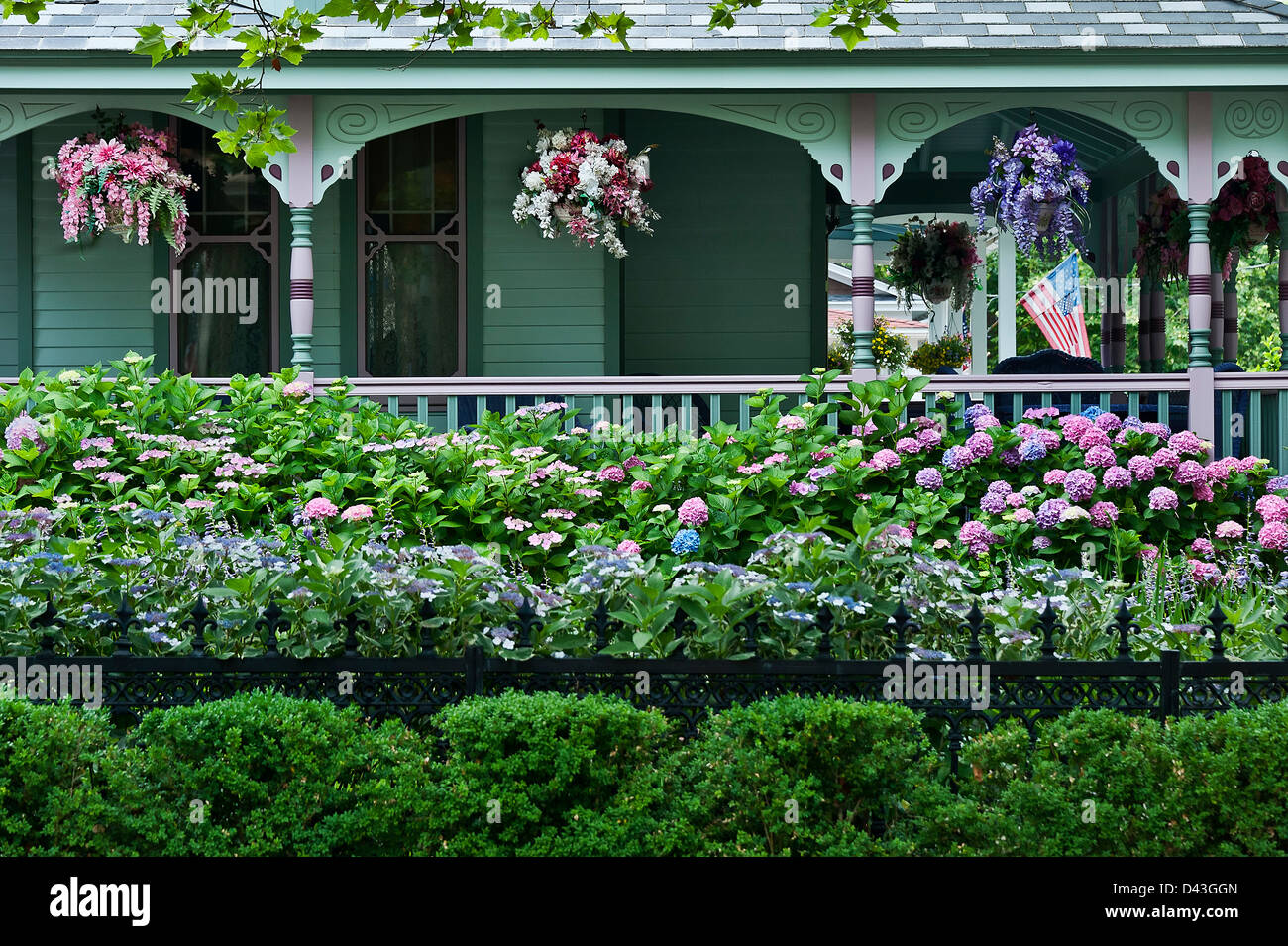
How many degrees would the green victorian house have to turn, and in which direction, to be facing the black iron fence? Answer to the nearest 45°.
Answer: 0° — it already faces it

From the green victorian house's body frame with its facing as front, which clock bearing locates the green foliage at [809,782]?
The green foliage is roughly at 12 o'clock from the green victorian house.

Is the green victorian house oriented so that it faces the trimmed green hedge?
yes

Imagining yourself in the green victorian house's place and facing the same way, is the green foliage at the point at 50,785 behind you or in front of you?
in front

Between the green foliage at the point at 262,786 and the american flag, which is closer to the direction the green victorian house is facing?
the green foliage

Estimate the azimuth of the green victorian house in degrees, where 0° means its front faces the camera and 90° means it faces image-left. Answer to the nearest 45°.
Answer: approximately 0°
